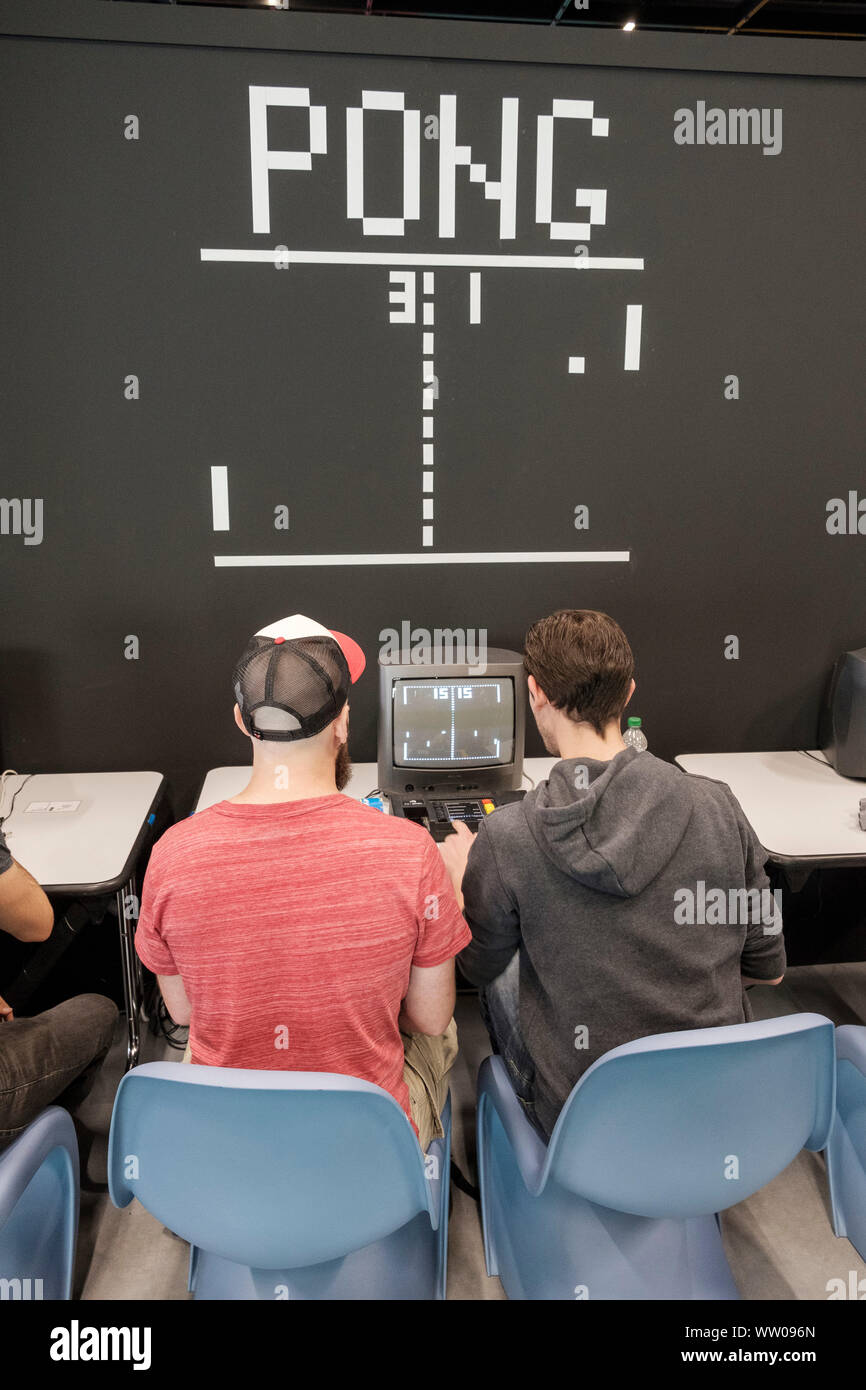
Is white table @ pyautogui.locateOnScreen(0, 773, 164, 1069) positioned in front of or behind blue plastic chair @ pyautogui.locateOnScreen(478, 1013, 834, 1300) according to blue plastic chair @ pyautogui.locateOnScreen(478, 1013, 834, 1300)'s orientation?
in front

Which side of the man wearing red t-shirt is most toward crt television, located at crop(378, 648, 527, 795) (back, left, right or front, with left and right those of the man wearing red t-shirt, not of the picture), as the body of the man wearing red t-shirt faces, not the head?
front

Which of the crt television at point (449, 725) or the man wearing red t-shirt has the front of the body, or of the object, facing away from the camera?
the man wearing red t-shirt

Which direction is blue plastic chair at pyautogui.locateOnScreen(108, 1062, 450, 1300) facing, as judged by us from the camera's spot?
facing away from the viewer

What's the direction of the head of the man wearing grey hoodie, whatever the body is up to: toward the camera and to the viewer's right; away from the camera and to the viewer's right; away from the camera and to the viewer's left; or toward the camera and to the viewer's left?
away from the camera and to the viewer's left

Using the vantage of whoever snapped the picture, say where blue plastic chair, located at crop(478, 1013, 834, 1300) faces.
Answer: facing away from the viewer and to the left of the viewer

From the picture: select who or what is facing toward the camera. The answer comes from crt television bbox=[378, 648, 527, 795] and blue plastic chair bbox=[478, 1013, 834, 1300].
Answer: the crt television

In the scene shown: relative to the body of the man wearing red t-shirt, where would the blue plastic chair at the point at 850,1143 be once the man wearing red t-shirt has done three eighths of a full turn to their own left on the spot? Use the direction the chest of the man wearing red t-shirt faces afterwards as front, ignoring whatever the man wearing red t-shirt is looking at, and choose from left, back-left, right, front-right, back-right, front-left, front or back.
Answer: back-left

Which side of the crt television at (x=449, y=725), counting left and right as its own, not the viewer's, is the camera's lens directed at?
front

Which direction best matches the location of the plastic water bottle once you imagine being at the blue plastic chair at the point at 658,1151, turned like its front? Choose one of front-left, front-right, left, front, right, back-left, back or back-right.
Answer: front-right

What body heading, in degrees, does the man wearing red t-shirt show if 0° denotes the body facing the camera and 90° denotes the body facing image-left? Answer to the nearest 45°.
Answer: approximately 180°

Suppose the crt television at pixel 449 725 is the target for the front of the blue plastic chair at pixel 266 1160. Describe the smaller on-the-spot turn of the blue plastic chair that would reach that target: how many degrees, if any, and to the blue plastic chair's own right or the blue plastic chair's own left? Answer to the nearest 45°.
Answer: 0° — it already faces it
